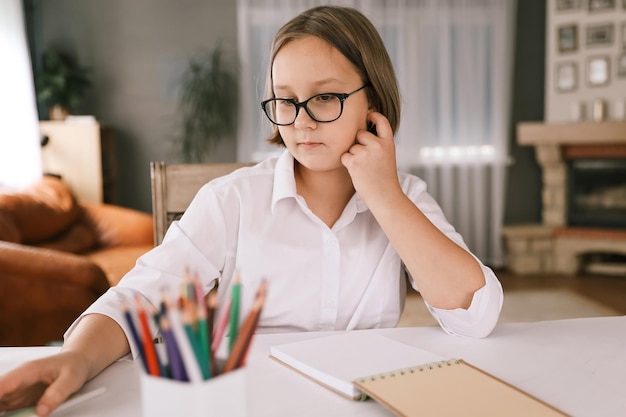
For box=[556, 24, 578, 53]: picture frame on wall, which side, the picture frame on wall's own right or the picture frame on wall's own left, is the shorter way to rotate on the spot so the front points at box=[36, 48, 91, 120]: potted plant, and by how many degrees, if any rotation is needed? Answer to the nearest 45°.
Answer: approximately 45° to the picture frame on wall's own right

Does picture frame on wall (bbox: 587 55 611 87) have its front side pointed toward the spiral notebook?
yes

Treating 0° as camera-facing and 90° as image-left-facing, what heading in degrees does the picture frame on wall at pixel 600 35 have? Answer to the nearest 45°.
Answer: approximately 0°

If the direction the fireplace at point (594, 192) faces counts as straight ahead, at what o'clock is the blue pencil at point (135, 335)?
The blue pencil is roughly at 12 o'clock from the fireplace.

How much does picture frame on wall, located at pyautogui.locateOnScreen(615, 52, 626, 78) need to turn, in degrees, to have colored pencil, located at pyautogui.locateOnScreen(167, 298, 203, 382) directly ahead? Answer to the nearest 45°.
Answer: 0° — it already faces it
